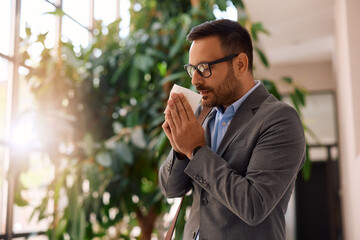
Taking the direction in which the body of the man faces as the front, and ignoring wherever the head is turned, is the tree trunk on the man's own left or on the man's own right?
on the man's own right

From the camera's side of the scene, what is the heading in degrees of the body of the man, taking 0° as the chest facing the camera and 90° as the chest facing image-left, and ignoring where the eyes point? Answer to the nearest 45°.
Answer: approximately 45°
